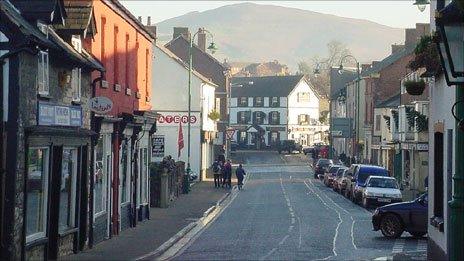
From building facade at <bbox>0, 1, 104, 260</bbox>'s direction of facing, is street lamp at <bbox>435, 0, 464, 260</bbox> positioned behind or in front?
in front

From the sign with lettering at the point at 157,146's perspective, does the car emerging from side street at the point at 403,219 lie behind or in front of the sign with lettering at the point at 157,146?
in front

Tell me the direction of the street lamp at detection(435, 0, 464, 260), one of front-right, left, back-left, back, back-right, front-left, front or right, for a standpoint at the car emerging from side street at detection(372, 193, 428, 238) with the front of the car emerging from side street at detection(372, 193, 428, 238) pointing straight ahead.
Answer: left

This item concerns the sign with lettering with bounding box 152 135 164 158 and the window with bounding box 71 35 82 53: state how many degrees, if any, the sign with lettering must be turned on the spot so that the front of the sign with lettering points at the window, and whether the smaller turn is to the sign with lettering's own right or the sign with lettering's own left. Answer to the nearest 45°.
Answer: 0° — it already faces it

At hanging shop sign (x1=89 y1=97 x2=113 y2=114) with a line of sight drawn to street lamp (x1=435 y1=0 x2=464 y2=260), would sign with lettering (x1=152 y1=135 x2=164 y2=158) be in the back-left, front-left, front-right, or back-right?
back-left

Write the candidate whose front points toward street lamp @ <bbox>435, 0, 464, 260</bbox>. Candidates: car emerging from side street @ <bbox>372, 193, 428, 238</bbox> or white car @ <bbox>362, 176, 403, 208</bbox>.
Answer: the white car

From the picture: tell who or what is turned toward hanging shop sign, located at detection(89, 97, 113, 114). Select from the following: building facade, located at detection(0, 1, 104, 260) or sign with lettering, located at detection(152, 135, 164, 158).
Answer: the sign with lettering

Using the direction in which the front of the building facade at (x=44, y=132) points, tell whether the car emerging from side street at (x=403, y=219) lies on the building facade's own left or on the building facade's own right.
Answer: on the building facade's own left

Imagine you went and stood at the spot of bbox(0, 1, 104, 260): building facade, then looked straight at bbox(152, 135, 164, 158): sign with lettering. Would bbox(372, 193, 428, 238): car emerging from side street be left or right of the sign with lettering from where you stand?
right

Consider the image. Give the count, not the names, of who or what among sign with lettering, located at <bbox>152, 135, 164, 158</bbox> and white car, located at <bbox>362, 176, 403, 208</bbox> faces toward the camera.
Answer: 2

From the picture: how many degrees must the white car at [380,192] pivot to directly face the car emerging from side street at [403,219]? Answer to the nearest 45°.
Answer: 0° — it already faces it
